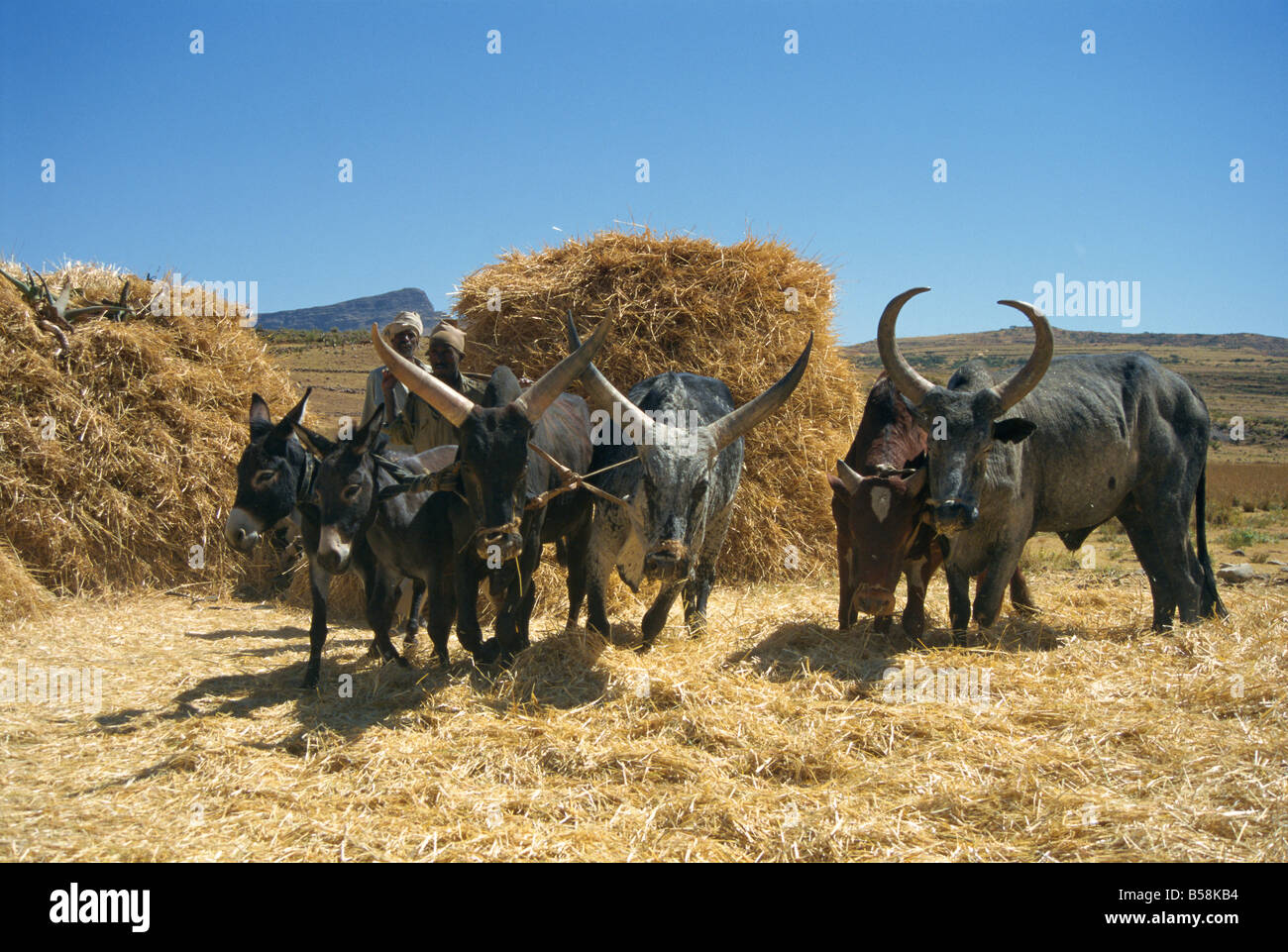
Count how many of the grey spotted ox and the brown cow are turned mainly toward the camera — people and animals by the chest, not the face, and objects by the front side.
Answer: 2

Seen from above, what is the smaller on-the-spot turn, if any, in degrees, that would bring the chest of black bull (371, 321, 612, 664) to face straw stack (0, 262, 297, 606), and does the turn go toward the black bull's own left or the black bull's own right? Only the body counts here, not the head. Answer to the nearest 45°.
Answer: approximately 90° to the black bull's own right

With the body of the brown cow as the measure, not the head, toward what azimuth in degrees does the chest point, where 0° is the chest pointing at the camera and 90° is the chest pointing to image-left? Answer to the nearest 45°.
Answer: approximately 0°

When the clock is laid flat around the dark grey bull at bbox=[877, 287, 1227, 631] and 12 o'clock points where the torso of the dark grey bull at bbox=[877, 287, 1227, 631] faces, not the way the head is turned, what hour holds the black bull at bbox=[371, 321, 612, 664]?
the black bull at bbox=[371, 321, 612, 664] is roughly at 12 o'clock from the dark grey bull at bbox=[877, 287, 1227, 631].

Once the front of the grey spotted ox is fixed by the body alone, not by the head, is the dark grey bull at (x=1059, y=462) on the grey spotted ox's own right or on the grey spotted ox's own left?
on the grey spotted ox's own left
